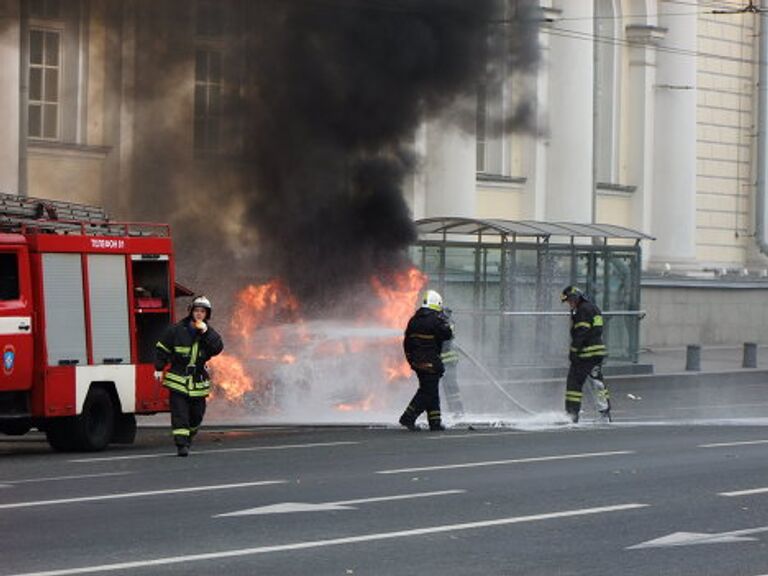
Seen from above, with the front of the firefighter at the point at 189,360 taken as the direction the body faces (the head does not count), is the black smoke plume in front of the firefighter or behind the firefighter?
behind

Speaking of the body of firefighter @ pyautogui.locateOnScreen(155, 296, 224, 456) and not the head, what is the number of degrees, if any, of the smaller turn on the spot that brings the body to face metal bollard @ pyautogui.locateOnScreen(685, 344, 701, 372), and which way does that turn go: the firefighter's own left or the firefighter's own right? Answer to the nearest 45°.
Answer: approximately 135° to the firefighter's own left

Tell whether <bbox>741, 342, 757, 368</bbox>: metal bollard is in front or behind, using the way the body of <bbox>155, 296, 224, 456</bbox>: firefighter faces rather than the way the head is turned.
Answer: behind

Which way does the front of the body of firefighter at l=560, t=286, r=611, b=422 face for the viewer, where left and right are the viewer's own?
facing to the left of the viewer

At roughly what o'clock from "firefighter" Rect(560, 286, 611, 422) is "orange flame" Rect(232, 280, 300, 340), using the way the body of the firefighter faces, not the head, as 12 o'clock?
The orange flame is roughly at 12 o'clock from the firefighter.

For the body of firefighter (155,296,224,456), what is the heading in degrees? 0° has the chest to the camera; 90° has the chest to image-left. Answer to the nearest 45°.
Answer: approximately 0°

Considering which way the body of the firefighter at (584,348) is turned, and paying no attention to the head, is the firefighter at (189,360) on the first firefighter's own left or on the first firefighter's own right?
on the first firefighter's own left

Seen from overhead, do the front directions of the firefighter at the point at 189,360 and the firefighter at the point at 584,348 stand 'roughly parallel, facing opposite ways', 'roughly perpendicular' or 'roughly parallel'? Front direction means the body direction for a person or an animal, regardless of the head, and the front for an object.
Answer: roughly perpendicular

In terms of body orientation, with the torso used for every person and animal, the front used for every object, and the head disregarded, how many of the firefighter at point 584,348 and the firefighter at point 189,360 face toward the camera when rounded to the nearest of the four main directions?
1

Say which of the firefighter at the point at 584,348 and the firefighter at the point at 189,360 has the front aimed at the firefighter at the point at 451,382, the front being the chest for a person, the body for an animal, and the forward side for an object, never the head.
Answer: the firefighter at the point at 584,348
